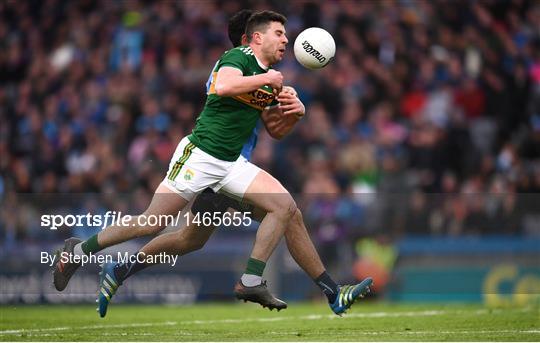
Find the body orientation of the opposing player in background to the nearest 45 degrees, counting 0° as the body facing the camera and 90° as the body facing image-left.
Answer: approximately 270°
